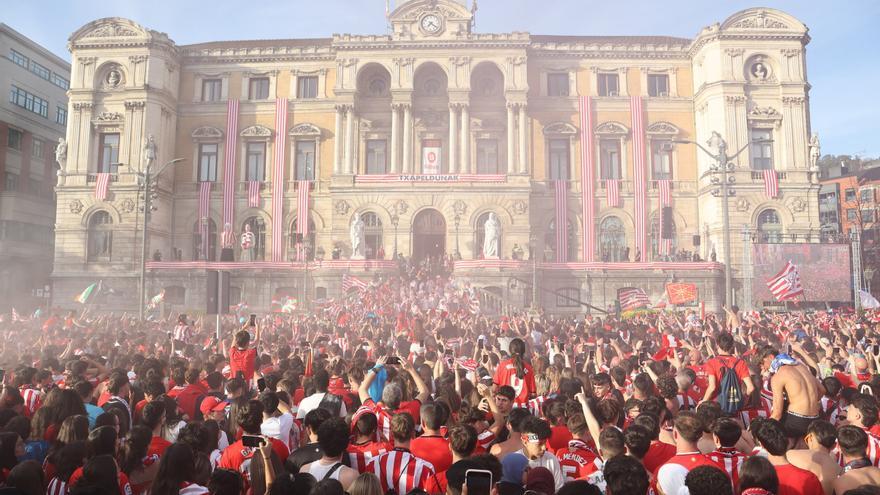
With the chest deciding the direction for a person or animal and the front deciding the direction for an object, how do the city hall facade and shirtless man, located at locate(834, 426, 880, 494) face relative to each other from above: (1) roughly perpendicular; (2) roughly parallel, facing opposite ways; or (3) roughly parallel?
roughly parallel, facing opposite ways

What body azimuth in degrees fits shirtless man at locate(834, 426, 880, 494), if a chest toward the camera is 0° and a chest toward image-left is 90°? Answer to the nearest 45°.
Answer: approximately 135°

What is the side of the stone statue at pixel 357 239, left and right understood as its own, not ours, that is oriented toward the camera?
front

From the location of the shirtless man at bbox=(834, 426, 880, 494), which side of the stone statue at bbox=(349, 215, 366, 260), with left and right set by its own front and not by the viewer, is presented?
front

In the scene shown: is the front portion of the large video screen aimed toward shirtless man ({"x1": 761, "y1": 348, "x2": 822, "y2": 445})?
yes

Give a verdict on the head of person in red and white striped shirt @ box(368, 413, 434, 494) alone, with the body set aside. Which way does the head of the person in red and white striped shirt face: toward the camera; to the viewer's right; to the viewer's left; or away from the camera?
away from the camera

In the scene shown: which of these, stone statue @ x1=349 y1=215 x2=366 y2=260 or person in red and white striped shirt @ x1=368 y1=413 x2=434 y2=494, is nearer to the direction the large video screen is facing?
the person in red and white striped shirt

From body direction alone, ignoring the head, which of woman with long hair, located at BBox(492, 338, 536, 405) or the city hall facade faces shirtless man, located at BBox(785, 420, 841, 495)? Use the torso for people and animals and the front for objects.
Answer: the city hall facade

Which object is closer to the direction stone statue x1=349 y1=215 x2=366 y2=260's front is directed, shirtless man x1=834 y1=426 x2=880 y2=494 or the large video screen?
the shirtless man

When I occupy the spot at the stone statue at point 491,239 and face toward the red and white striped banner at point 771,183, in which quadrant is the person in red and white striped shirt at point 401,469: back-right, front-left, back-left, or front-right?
back-right

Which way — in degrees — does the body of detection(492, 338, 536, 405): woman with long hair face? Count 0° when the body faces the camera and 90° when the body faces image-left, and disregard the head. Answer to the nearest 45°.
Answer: approximately 180°

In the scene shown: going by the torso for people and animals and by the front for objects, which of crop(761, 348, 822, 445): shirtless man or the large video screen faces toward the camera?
the large video screen

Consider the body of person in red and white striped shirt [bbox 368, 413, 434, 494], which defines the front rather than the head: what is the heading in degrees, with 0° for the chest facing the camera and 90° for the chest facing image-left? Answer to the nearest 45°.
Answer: approximately 180°

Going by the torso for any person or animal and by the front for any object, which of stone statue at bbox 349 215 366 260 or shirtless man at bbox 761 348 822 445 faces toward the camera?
the stone statue

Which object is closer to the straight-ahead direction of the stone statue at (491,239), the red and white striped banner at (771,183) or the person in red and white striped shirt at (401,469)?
the person in red and white striped shirt

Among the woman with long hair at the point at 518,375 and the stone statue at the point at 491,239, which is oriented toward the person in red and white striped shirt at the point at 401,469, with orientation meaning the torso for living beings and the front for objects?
the stone statue

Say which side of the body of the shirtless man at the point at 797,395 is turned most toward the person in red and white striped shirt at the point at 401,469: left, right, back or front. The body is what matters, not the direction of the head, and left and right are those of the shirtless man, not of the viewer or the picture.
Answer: left

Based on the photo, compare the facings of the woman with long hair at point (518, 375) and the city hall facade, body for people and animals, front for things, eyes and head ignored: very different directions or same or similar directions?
very different directions

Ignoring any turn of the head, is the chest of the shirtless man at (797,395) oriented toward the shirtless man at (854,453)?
no

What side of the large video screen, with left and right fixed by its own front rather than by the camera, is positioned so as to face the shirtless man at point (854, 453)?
front

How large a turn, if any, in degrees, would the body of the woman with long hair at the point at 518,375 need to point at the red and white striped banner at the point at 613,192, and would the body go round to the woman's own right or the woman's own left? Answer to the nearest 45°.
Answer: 0° — they already face it
